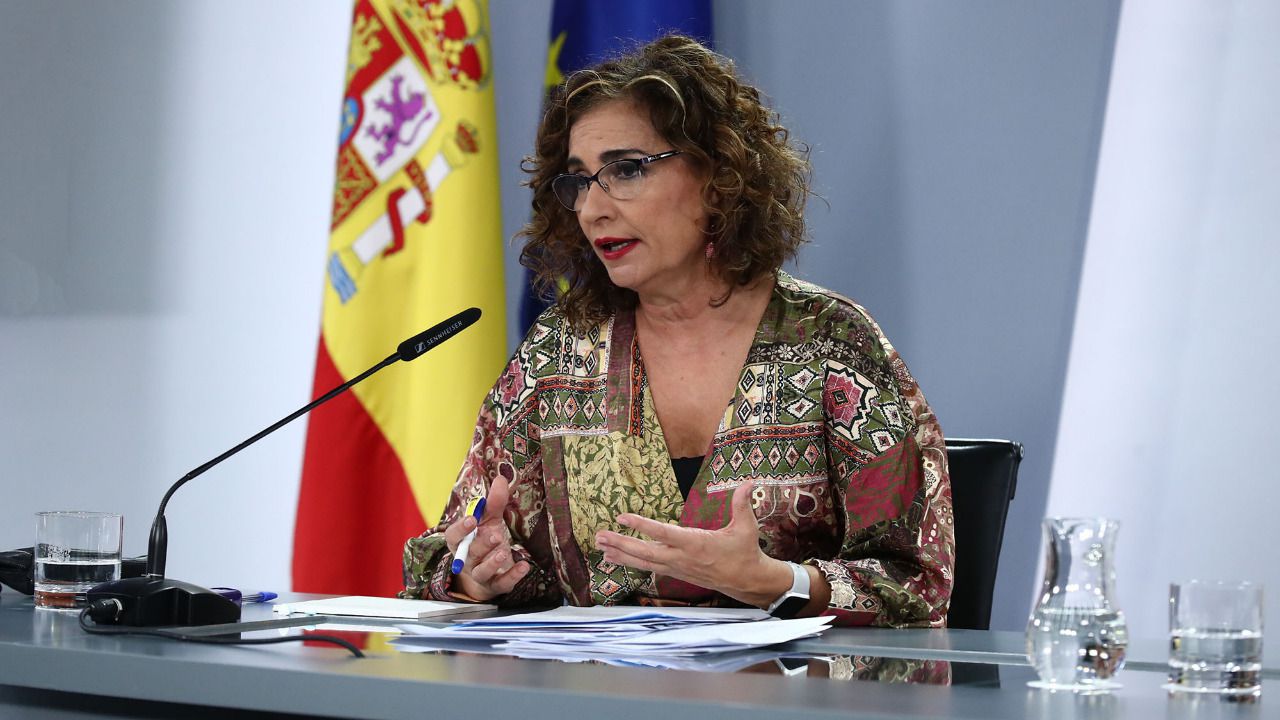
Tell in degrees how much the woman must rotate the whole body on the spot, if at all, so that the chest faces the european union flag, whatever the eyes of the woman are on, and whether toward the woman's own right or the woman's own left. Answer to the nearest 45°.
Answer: approximately 135° to the woman's own right

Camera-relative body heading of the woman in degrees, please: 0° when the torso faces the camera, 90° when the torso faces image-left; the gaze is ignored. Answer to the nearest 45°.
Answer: approximately 45°

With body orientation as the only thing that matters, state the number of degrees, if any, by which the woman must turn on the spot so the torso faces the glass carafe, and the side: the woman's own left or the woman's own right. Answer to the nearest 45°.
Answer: approximately 45° to the woman's own left

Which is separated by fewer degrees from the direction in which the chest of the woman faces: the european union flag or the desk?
the desk

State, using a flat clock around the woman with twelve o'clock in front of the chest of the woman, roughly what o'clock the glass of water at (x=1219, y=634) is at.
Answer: The glass of water is roughly at 10 o'clock from the woman.
